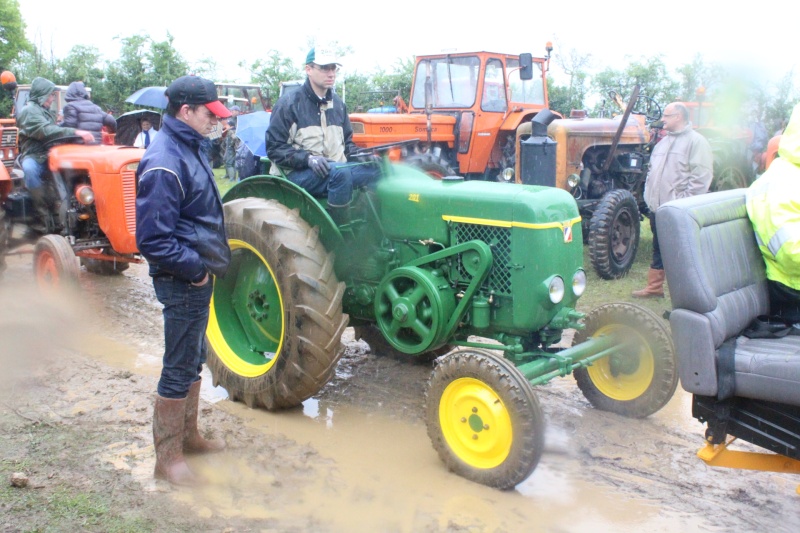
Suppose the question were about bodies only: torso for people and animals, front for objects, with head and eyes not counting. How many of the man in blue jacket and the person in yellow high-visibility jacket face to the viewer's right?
2

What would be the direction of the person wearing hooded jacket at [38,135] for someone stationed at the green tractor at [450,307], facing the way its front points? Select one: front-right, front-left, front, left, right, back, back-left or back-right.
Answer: back

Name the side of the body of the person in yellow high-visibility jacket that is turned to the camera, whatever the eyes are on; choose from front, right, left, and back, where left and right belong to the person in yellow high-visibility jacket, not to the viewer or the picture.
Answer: right

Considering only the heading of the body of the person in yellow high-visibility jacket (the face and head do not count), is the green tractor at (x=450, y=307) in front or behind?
behind

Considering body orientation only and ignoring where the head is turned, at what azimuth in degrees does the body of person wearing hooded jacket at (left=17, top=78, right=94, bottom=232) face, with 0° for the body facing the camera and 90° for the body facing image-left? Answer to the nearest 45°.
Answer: approximately 270°

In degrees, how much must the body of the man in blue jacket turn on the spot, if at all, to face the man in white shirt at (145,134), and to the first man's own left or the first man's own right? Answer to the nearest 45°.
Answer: approximately 90° to the first man's own left

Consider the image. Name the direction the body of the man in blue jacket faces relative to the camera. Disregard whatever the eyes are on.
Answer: to the viewer's right

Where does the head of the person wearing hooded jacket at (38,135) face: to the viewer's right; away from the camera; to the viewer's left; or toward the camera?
to the viewer's right

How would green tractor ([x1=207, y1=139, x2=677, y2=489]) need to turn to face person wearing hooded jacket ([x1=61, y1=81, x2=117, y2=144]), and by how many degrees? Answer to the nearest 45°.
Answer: approximately 180°

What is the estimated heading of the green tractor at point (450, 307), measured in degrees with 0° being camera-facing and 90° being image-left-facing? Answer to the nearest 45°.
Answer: approximately 315°

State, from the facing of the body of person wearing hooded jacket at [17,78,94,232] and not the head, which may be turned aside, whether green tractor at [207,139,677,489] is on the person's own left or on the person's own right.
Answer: on the person's own right
